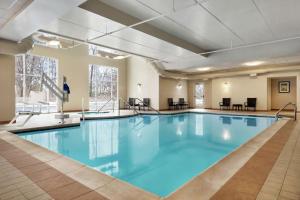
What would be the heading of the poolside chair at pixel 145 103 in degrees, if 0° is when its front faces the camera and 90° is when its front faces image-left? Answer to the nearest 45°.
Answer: approximately 45°

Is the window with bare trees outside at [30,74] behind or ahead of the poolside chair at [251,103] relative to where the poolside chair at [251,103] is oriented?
ahead

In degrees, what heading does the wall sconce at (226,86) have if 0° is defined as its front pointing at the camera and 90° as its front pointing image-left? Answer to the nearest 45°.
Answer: approximately 0°

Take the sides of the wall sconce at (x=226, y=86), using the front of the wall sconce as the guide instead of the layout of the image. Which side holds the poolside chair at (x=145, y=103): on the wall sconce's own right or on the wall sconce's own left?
on the wall sconce's own right

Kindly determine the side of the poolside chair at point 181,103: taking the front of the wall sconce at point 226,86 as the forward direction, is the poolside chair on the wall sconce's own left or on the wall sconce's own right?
on the wall sconce's own right

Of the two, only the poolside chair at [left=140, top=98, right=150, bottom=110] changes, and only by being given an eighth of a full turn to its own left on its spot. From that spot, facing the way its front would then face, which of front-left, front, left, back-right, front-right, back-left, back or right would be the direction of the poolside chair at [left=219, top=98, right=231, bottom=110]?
left

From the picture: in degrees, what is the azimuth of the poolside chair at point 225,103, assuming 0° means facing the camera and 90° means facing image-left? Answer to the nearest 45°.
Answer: approximately 45°

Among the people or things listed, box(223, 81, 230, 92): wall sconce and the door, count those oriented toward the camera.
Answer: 2

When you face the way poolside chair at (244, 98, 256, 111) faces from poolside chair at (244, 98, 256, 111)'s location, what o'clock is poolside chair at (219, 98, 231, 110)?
poolside chair at (219, 98, 231, 110) is roughly at 2 o'clock from poolside chair at (244, 98, 256, 111).

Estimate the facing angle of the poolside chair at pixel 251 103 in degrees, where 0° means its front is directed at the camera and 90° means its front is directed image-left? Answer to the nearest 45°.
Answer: approximately 45°
